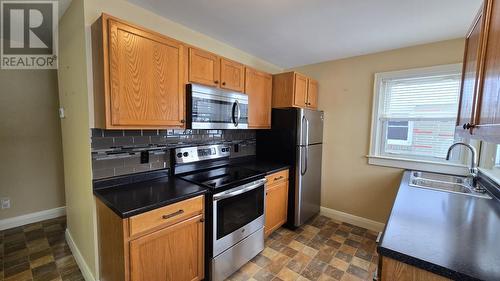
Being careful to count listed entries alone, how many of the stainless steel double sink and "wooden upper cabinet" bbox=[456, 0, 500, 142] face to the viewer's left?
2

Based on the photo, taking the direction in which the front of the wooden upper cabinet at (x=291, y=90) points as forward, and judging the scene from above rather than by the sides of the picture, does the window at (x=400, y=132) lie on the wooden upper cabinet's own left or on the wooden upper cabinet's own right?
on the wooden upper cabinet's own left

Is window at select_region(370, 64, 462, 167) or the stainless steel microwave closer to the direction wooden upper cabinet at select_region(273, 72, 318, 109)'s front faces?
the window

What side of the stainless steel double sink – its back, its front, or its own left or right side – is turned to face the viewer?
left

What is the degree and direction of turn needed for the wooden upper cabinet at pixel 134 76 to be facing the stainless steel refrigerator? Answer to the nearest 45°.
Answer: approximately 45° to its left

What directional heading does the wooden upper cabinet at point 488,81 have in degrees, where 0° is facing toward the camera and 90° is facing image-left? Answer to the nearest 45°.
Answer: approximately 90°

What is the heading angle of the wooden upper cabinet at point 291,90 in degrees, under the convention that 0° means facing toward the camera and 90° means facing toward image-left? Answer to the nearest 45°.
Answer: approximately 315°

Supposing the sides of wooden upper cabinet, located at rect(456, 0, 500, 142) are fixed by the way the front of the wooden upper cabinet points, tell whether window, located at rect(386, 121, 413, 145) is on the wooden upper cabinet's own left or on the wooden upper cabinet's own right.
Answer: on the wooden upper cabinet's own right

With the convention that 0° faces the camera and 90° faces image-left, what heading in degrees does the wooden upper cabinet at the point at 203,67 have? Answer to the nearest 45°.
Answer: approximately 315°

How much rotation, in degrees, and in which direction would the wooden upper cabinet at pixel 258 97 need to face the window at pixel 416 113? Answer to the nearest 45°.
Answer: approximately 45° to its left

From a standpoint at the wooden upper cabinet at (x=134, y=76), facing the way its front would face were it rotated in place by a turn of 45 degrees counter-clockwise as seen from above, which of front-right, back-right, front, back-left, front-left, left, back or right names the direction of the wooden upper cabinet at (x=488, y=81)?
front-right
